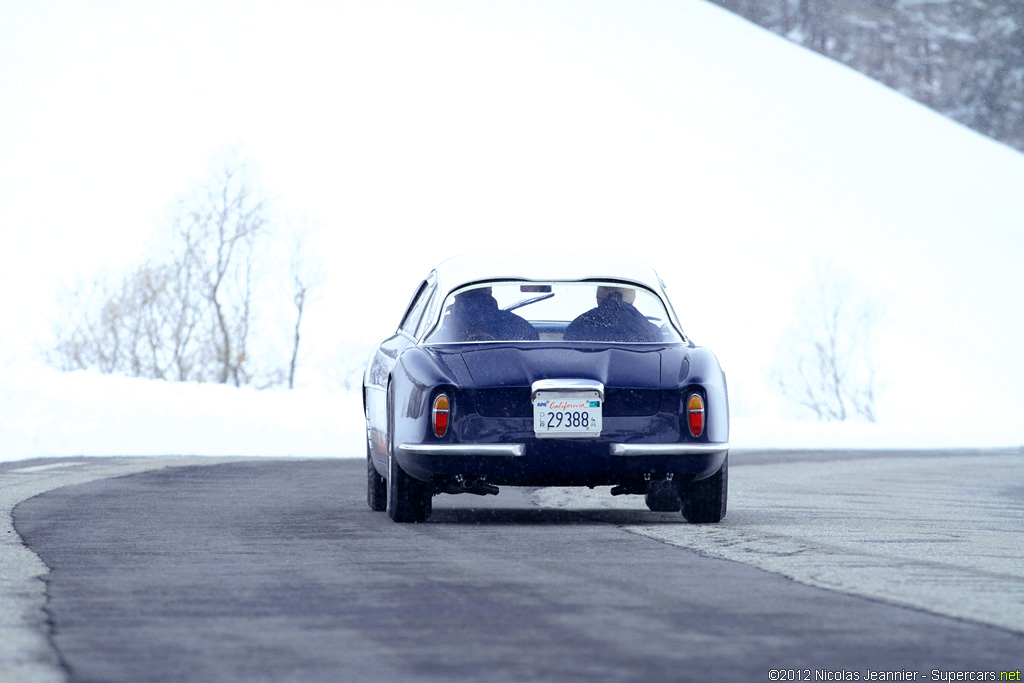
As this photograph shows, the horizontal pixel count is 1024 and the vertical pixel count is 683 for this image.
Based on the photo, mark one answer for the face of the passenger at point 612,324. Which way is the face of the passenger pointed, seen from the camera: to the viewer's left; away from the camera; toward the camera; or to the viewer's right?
away from the camera

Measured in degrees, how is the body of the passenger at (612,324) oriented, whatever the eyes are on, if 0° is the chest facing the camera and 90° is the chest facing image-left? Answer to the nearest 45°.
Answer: approximately 180°

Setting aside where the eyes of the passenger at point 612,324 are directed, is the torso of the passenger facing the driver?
no

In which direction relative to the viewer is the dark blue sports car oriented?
away from the camera
